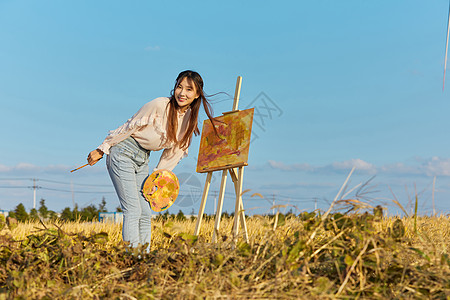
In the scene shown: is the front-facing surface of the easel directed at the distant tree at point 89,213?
no

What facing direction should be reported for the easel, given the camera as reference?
facing the viewer and to the left of the viewer

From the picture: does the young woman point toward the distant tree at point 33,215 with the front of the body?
no

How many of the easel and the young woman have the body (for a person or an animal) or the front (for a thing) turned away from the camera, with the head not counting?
0

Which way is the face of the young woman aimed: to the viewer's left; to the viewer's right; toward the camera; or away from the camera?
toward the camera

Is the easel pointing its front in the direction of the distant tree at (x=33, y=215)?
no
